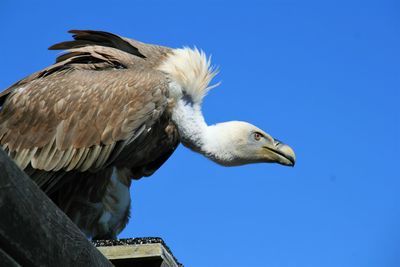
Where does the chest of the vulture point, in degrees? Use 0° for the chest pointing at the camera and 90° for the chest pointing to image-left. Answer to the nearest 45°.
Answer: approximately 270°
